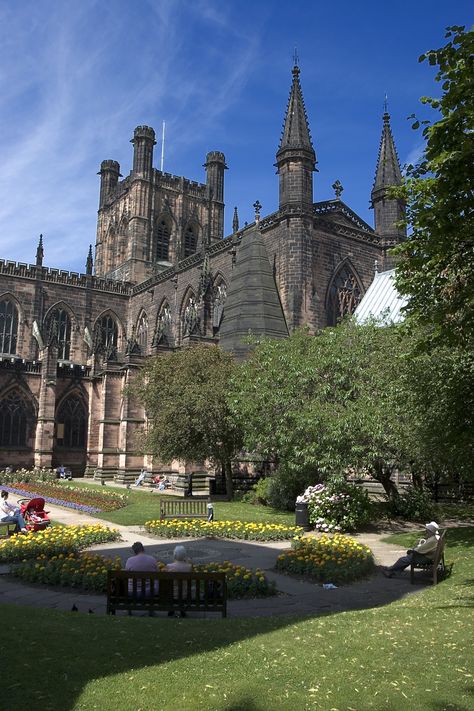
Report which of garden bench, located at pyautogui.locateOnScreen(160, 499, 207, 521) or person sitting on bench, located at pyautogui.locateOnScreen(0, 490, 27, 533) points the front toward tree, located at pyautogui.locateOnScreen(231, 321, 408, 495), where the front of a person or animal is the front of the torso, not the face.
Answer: the person sitting on bench

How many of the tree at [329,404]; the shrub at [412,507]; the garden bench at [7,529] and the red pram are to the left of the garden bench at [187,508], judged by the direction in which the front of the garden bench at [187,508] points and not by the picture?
2

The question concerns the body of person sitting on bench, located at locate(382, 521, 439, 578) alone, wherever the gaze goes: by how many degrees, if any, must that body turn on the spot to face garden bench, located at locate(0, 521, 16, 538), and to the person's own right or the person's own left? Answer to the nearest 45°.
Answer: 0° — they already face it

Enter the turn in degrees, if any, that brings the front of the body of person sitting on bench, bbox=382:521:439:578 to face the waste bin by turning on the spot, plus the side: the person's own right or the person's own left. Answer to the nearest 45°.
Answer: approximately 45° to the person's own right

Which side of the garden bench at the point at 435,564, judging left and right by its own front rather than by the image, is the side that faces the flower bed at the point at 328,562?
front

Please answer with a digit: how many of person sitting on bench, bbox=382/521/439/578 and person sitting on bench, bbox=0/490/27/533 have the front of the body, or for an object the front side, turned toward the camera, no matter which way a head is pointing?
0

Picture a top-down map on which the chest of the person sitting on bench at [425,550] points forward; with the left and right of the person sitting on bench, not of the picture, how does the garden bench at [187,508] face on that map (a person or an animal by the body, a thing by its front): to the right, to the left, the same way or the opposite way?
to the left

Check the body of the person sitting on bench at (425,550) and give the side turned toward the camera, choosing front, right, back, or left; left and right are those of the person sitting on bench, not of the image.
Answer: left

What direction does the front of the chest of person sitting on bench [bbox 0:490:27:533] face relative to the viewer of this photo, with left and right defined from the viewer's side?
facing to the right of the viewer

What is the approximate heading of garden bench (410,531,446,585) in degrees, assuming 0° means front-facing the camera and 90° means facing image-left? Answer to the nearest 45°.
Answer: approximately 90°

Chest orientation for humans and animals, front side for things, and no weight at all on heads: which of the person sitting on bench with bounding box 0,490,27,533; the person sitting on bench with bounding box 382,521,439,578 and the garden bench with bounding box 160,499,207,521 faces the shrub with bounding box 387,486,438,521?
the person sitting on bench with bounding box 0,490,27,533

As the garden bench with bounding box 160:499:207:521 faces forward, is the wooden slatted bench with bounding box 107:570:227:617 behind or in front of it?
in front

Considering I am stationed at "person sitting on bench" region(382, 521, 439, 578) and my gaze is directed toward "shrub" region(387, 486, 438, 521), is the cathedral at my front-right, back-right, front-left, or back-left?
front-left

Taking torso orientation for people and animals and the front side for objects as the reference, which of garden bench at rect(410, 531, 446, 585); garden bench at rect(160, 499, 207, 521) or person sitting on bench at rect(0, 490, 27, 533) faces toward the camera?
garden bench at rect(160, 499, 207, 521)

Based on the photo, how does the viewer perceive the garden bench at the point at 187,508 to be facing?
facing the viewer
